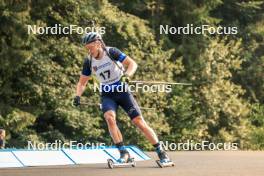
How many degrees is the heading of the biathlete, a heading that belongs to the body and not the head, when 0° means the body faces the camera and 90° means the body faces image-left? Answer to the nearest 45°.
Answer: approximately 45°
